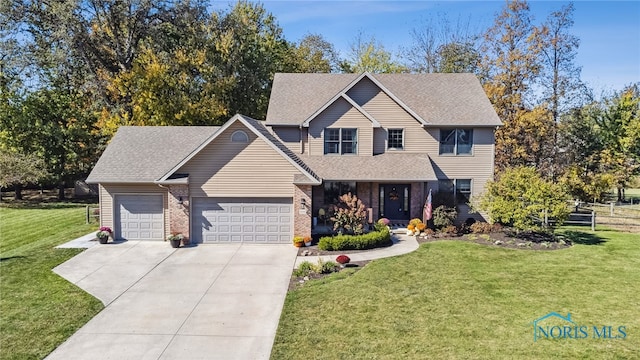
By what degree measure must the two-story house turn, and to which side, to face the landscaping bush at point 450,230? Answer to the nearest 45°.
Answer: approximately 90° to its left

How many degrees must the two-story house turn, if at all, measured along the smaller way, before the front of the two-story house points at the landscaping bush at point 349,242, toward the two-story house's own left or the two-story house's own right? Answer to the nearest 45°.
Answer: approximately 45° to the two-story house's own left

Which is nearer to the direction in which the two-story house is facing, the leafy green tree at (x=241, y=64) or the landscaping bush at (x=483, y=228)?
the landscaping bush

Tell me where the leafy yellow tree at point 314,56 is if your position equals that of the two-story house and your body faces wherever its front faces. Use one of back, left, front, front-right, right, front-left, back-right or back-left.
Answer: back

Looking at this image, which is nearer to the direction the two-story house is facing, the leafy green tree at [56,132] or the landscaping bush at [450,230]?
the landscaping bush

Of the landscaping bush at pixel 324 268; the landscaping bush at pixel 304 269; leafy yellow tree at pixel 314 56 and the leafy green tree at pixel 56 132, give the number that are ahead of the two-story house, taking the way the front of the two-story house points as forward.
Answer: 2

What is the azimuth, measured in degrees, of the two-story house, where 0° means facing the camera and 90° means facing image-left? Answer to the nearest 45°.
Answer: approximately 0°

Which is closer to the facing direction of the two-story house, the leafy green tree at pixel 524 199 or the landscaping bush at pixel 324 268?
the landscaping bush

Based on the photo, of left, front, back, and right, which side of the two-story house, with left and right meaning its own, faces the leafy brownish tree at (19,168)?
right

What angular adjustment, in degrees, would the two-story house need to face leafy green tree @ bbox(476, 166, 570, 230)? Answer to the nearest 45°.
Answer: approximately 90° to its left

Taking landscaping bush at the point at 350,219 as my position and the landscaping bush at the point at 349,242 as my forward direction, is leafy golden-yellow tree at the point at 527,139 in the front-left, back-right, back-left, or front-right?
back-left

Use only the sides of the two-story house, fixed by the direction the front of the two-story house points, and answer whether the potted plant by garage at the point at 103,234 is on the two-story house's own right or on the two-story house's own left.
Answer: on the two-story house's own right

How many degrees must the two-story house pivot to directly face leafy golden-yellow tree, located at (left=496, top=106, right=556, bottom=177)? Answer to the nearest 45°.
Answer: approximately 135° to its left

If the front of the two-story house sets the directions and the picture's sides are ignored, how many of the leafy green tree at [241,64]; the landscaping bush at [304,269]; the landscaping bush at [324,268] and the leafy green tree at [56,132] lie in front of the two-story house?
2
